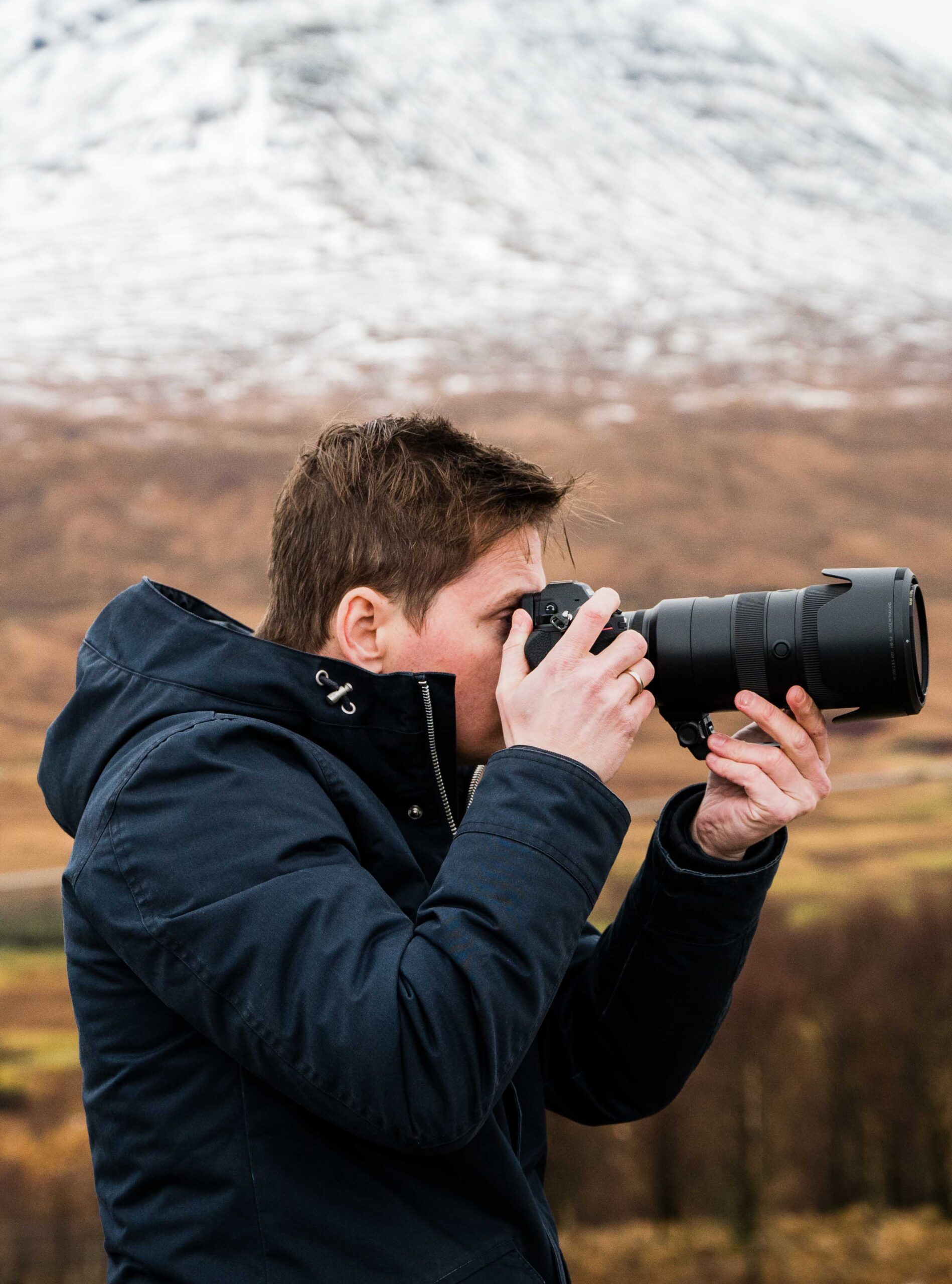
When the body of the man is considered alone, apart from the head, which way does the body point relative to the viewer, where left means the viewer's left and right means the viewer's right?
facing to the right of the viewer

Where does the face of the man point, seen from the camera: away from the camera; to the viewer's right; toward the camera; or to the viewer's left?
to the viewer's right
